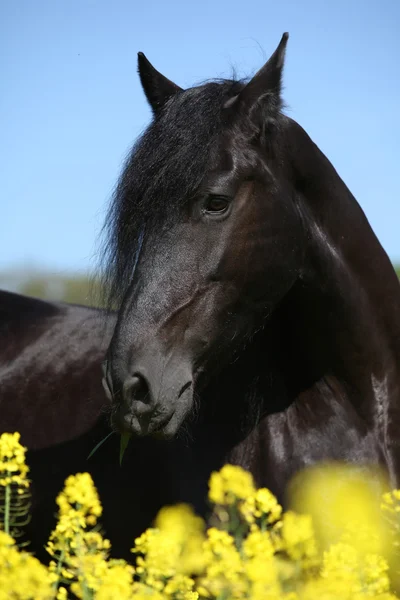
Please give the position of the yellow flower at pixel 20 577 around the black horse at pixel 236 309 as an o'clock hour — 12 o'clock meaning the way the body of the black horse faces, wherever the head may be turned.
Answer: The yellow flower is roughly at 2 o'clock from the black horse.

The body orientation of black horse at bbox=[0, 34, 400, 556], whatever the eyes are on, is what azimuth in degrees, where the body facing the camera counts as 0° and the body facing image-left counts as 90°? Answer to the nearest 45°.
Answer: approximately 315°

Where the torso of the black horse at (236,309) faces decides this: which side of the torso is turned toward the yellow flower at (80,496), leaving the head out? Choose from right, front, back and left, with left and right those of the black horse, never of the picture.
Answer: right

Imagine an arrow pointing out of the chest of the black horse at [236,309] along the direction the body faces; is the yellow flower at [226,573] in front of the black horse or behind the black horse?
in front
